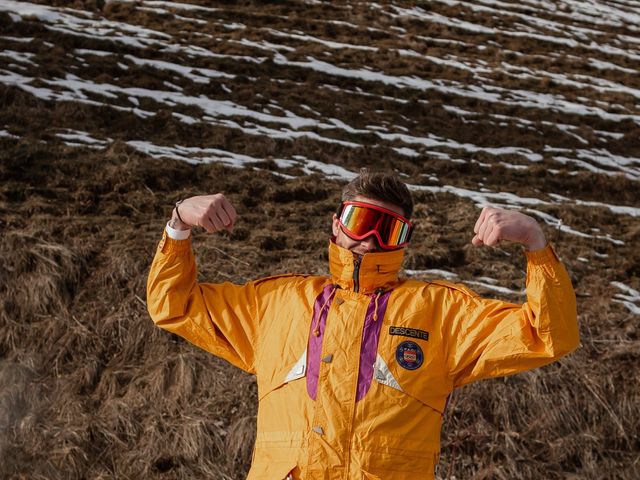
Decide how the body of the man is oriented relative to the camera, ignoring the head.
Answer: toward the camera
